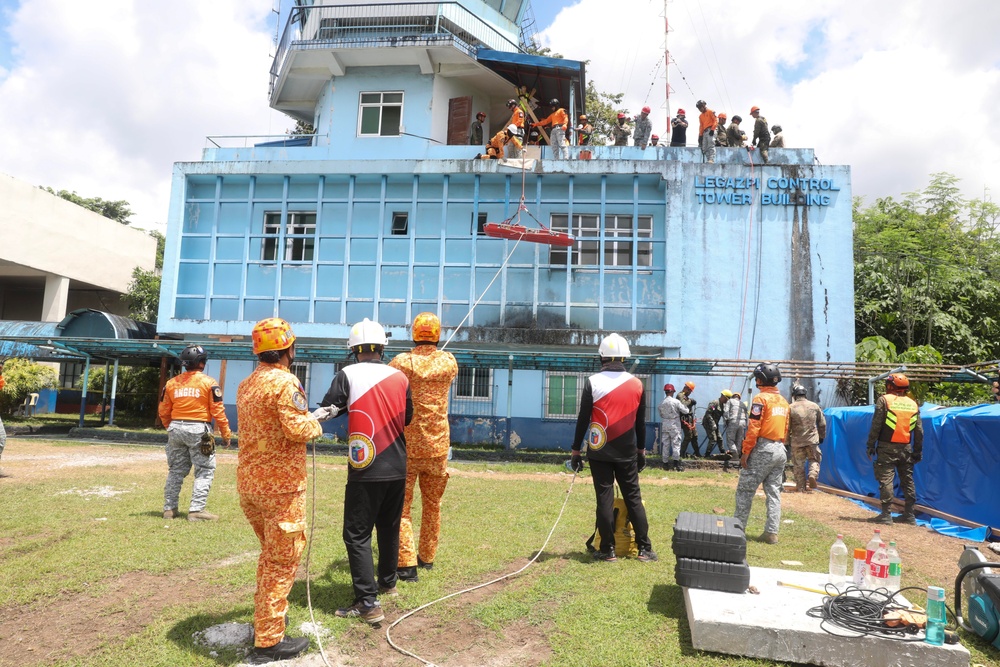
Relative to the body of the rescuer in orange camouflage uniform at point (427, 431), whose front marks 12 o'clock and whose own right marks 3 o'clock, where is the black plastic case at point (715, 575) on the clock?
The black plastic case is roughly at 4 o'clock from the rescuer in orange camouflage uniform.

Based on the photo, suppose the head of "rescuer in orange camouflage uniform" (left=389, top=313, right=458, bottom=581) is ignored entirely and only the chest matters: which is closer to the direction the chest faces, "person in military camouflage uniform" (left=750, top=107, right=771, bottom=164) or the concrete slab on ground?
the person in military camouflage uniform

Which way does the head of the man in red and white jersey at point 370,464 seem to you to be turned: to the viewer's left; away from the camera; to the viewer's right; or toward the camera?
away from the camera

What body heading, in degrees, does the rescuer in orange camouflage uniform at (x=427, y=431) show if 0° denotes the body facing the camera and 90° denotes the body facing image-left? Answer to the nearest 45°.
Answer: approximately 180°

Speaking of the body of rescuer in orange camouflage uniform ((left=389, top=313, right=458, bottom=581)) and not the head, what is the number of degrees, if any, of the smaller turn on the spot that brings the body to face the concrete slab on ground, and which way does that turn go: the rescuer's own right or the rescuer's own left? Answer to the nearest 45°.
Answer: approximately 135° to the rescuer's own right

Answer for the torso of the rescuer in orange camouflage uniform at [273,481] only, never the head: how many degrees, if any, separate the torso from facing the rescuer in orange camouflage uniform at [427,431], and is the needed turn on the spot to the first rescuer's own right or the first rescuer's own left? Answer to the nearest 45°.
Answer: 0° — they already face them

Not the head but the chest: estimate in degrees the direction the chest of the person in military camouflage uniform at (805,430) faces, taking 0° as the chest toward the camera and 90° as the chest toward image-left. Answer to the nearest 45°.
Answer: approximately 180°

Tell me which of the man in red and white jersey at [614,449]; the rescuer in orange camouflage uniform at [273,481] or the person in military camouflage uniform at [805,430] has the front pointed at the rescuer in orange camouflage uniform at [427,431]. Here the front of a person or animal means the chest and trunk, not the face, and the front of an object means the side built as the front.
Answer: the rescuer in orange camouflage uniform at [273,481]

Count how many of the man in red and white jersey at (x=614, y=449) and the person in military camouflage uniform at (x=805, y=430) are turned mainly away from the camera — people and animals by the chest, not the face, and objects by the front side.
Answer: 2

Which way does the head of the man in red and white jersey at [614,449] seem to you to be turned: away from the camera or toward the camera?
away from the camera

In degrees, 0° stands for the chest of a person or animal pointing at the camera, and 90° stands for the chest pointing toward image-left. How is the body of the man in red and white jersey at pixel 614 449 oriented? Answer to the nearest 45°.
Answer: approximately 180°
